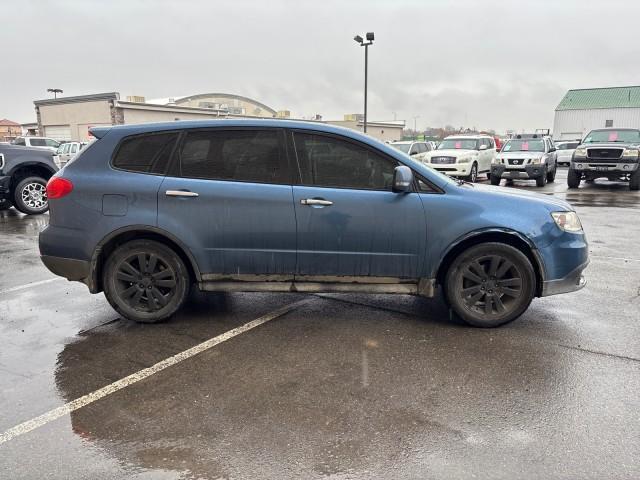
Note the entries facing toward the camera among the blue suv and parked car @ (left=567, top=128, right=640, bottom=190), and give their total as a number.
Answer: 1

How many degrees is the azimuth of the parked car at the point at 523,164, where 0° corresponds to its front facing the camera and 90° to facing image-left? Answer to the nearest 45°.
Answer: approximately 45°

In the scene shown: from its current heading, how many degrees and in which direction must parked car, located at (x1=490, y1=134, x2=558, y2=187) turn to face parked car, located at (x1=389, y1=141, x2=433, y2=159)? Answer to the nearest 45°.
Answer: approximately 90° to its right

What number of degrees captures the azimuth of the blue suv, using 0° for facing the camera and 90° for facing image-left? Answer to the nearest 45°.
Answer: approximately 270°

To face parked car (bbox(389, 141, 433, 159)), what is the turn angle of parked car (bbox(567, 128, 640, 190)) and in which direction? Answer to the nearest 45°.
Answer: approximately 90° to its right

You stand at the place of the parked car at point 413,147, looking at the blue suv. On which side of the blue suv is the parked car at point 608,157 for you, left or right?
left
